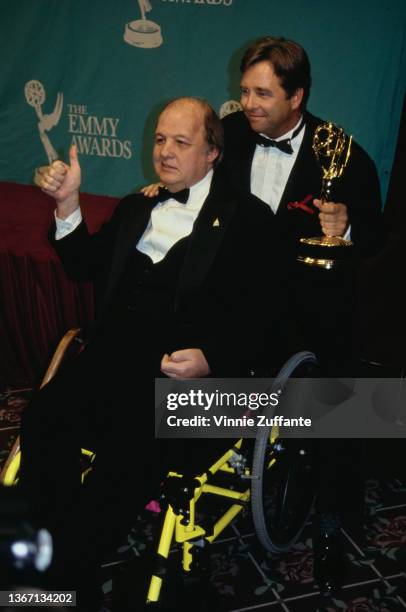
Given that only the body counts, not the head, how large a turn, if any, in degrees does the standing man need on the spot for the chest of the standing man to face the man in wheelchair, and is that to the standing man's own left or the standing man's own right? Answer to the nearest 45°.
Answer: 0° — they already face them

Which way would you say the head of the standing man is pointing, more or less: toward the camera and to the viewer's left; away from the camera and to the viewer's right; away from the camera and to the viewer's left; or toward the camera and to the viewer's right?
toward the camera and to the viewer's left

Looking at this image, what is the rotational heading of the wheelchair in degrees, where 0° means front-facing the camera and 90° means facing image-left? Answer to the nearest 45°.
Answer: approximately 45°

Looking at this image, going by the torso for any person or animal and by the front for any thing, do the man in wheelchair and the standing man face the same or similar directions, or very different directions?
same or similar directions

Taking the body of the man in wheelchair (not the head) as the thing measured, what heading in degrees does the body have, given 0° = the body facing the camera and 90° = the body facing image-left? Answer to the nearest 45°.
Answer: approximately 45°

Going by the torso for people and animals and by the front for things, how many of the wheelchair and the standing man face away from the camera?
0

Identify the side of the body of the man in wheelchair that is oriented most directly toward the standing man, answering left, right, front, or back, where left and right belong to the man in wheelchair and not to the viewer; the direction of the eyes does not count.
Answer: back

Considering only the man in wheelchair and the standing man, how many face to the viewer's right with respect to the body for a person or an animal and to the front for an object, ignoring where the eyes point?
0

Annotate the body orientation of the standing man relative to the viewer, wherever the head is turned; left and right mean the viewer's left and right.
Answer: facing the viewer and to the left of the viewer

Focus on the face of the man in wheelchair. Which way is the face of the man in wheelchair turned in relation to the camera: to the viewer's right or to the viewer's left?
to the viewer's left
